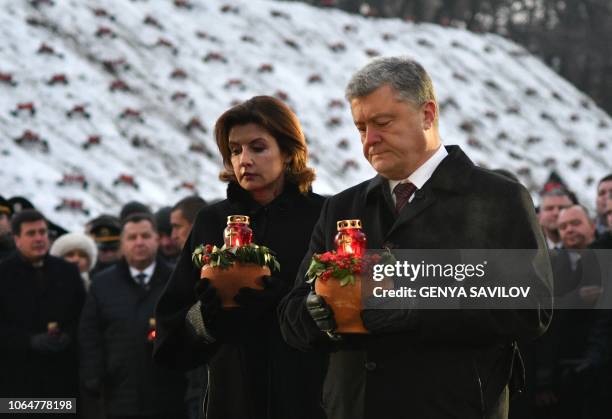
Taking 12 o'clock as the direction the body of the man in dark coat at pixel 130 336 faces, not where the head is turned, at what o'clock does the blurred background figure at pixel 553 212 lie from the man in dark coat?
The blurred background figure is roughly at 9 o'clock from the man in dark coat.

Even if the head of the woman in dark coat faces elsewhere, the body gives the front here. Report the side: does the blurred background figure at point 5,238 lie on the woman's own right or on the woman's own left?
on the woman's own right

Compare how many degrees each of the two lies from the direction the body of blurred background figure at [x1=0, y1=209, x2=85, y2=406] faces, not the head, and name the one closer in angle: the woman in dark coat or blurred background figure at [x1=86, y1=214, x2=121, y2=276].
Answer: the woman in dark coat

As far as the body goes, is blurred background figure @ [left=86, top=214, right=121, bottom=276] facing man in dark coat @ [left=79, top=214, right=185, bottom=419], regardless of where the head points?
yes

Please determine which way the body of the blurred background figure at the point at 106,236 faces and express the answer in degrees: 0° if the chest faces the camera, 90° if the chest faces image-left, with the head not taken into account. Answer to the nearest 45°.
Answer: approximately 0°

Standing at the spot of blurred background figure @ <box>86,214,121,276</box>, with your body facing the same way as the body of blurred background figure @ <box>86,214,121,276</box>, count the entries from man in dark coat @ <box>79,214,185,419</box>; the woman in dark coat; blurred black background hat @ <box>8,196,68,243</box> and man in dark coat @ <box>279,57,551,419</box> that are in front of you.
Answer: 3

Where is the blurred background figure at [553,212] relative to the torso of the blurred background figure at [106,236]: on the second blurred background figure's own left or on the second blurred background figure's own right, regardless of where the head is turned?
on the second blurred background figure's own left

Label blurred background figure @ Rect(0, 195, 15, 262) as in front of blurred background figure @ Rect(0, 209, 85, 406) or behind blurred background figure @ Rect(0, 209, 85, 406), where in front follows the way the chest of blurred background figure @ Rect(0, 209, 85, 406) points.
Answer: behind
